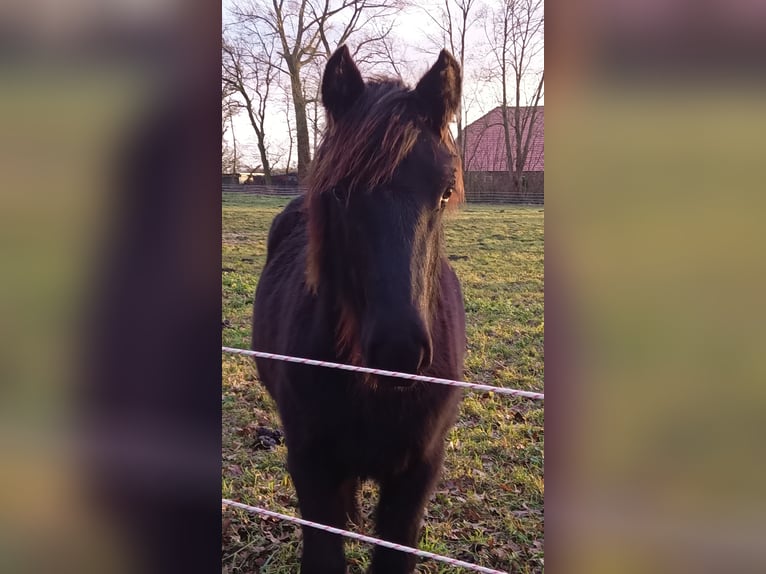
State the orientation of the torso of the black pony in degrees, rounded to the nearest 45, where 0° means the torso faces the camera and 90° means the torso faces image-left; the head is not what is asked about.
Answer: approximately 0°
